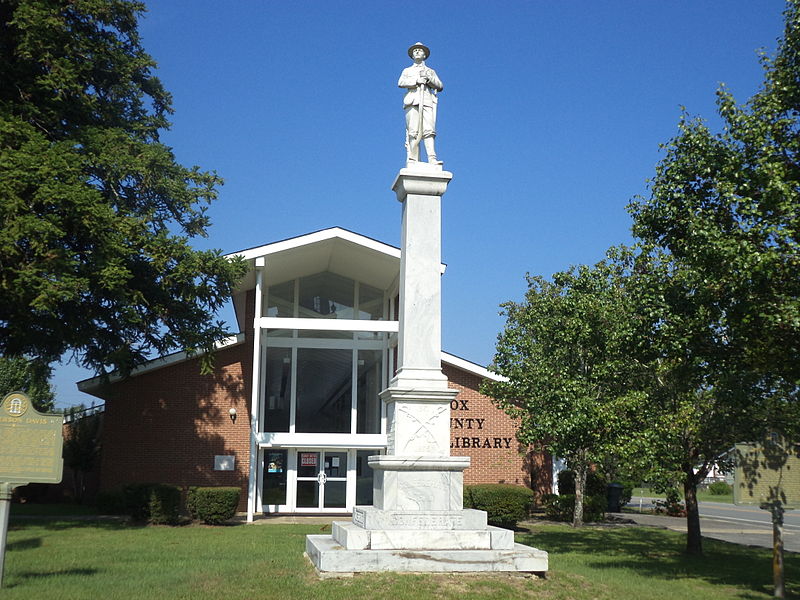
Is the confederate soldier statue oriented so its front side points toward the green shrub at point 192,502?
no

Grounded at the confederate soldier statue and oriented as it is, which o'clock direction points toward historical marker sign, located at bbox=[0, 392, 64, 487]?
The historical marker sign is roughly at 2 o'clock from the confederate soldier statue.

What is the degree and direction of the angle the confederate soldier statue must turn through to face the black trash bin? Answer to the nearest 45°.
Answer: approximately 180°

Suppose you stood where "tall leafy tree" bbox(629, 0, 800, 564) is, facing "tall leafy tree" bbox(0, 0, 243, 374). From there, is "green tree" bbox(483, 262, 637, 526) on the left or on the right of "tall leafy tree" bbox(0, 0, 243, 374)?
right

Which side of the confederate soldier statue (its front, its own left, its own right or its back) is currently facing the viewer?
front

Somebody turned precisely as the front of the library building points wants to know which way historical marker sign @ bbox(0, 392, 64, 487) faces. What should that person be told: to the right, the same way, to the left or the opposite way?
the same way

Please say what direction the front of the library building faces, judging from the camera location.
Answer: facing the viewer

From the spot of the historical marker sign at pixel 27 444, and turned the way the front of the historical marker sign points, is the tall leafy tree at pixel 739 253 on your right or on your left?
on your left

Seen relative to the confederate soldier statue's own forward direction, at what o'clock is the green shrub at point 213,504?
The green shrub is roughly at 5 o'clock from the confederate soldier statue.

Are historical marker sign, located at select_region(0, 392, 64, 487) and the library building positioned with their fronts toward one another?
no

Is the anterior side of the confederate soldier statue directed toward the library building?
no

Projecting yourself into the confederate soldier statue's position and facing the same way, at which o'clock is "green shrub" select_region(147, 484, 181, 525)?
The green shrub is roughly at 5 o'clock from the confederate soldier statue.

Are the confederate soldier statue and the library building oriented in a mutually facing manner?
no

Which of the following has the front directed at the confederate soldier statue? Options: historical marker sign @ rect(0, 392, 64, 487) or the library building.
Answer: the library building

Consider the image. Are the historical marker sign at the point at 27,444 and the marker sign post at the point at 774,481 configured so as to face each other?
no

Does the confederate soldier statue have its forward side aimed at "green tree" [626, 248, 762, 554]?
no
